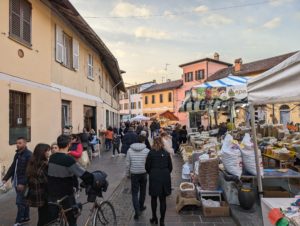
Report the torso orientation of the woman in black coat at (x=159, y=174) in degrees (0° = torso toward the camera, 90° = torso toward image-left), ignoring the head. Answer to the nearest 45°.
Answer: approximately 180°

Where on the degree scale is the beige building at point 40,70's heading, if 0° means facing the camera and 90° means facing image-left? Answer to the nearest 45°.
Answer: approximately 315°

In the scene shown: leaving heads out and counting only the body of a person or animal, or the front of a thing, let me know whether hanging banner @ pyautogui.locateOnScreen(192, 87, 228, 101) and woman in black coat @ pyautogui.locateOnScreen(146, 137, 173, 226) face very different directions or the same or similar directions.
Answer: very different directions

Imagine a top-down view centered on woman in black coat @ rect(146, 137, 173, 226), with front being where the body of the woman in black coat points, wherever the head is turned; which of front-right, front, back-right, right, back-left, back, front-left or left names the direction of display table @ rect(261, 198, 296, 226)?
back-right

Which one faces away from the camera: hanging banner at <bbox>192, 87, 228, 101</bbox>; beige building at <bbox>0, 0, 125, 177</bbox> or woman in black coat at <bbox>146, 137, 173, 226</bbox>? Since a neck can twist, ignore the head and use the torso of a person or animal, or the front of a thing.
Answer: the woman in black coat

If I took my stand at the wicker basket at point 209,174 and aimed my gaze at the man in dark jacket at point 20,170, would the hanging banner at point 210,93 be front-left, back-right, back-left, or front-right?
back-right

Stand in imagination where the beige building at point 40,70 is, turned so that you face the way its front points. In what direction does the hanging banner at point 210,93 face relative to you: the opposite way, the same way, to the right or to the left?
to the right

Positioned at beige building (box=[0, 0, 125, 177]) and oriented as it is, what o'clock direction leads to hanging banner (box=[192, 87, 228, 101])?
The hanging banner is roughly at 11 o'clock from the beige building.

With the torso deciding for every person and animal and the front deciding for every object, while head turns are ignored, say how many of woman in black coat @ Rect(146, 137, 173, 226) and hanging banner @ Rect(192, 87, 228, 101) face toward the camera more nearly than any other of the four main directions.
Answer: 1

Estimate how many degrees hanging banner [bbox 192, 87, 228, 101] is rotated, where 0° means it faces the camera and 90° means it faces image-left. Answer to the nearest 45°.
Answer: approximately 0°

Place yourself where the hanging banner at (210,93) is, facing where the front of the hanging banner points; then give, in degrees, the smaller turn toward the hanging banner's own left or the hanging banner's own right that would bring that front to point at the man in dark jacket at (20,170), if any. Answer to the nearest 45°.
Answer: approximately 45° to the hanging banner's own right

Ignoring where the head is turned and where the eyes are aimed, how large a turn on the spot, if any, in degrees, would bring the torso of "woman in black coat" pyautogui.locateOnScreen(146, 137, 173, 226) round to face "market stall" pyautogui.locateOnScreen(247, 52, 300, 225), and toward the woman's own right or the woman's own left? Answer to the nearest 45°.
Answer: approximately 135° to the woman's own right
